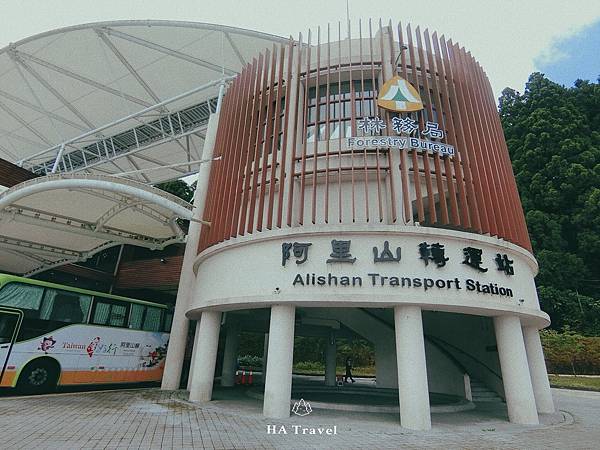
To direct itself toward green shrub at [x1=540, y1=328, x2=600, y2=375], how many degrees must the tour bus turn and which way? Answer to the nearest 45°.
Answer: approximately 135° to its left

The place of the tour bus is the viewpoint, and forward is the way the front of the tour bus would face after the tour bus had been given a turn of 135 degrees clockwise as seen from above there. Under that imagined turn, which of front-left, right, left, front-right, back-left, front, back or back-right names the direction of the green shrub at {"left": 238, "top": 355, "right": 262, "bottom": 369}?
front-right

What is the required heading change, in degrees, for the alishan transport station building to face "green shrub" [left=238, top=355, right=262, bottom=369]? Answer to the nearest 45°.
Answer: approximately 180°

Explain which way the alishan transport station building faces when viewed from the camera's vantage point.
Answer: facing the viewer

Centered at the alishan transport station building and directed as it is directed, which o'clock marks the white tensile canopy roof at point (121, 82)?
The white tensile canopy roof is roughly at 4 o'clock from the alishan transport station building.

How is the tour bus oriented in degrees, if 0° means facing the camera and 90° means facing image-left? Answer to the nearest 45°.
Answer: approximately 45°

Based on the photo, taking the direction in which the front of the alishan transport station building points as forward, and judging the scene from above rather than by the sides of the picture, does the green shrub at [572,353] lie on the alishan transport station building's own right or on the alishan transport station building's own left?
on the alishan transport station building's own left

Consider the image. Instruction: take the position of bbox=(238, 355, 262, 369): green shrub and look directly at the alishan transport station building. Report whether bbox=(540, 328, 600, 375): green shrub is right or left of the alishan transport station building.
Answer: left
